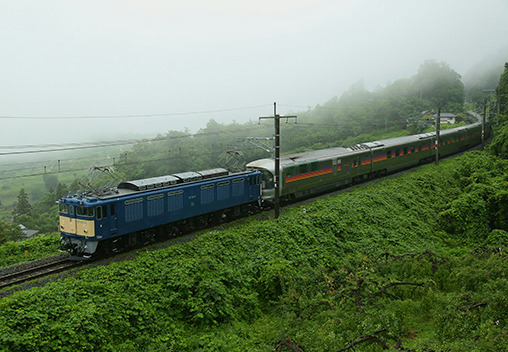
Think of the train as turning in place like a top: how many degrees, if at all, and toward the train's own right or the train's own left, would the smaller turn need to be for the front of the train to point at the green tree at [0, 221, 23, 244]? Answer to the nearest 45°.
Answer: approximately 90° to the train's own right

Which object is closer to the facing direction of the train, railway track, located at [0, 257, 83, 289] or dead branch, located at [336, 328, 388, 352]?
the railway track

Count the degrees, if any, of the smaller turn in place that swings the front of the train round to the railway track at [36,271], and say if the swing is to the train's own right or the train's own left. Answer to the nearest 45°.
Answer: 0° — it already faces it

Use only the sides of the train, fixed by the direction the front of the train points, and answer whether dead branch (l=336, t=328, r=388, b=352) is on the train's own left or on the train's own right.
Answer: on the train's own left

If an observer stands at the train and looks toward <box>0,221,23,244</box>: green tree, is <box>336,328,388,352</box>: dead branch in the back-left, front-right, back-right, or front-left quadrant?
back-left

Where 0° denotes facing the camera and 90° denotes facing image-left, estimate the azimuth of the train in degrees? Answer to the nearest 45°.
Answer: approximately 45°
